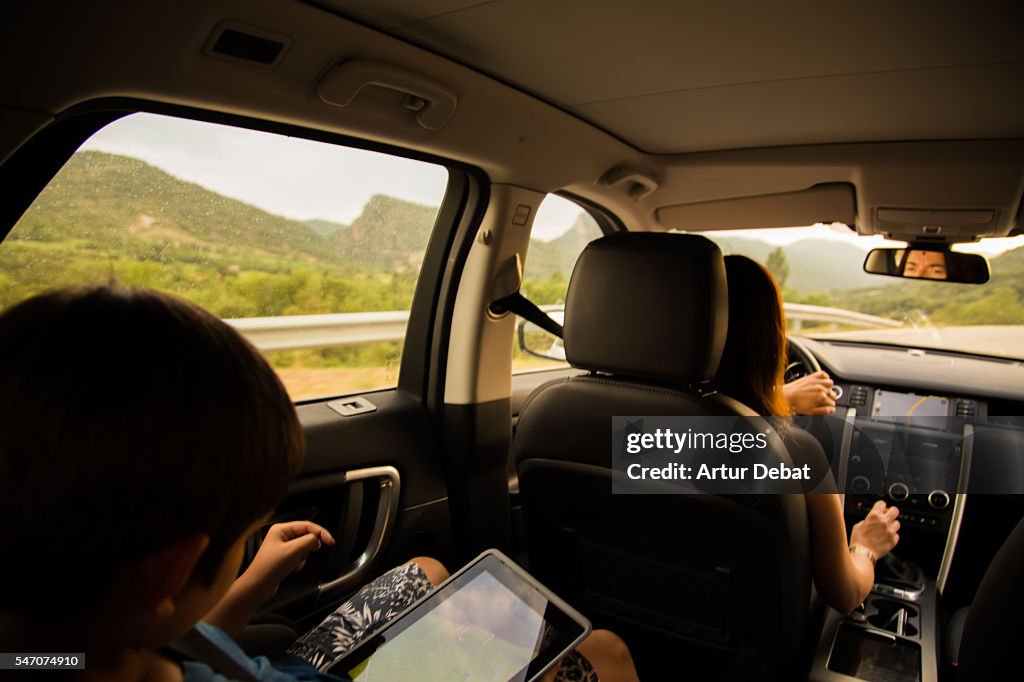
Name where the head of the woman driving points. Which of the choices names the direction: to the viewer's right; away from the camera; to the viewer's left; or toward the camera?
away from the camera

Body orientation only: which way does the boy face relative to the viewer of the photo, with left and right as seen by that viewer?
facing away from the viewer and to the right of the viewer

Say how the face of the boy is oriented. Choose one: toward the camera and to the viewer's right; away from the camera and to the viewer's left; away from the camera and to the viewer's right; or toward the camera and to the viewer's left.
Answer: away from the camera and to the viewer's right

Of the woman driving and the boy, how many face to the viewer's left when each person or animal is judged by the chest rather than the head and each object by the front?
0

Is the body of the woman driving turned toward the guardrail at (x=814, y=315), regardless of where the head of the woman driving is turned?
yes

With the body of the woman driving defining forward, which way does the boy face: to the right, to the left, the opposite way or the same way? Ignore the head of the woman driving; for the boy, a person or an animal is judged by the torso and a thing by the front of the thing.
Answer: the same way

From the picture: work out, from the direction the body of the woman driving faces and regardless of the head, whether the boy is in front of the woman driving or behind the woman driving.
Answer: behind

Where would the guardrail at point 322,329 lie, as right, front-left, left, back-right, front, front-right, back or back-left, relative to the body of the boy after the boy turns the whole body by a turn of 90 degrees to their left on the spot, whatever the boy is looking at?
front-right

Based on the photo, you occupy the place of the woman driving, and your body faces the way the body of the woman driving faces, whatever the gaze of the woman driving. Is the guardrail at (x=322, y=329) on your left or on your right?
on your left

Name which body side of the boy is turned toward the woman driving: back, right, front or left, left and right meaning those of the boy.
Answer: front

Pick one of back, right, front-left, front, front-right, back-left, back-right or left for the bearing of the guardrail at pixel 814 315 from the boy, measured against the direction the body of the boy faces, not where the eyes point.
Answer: front

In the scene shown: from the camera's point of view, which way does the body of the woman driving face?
away from the camera
